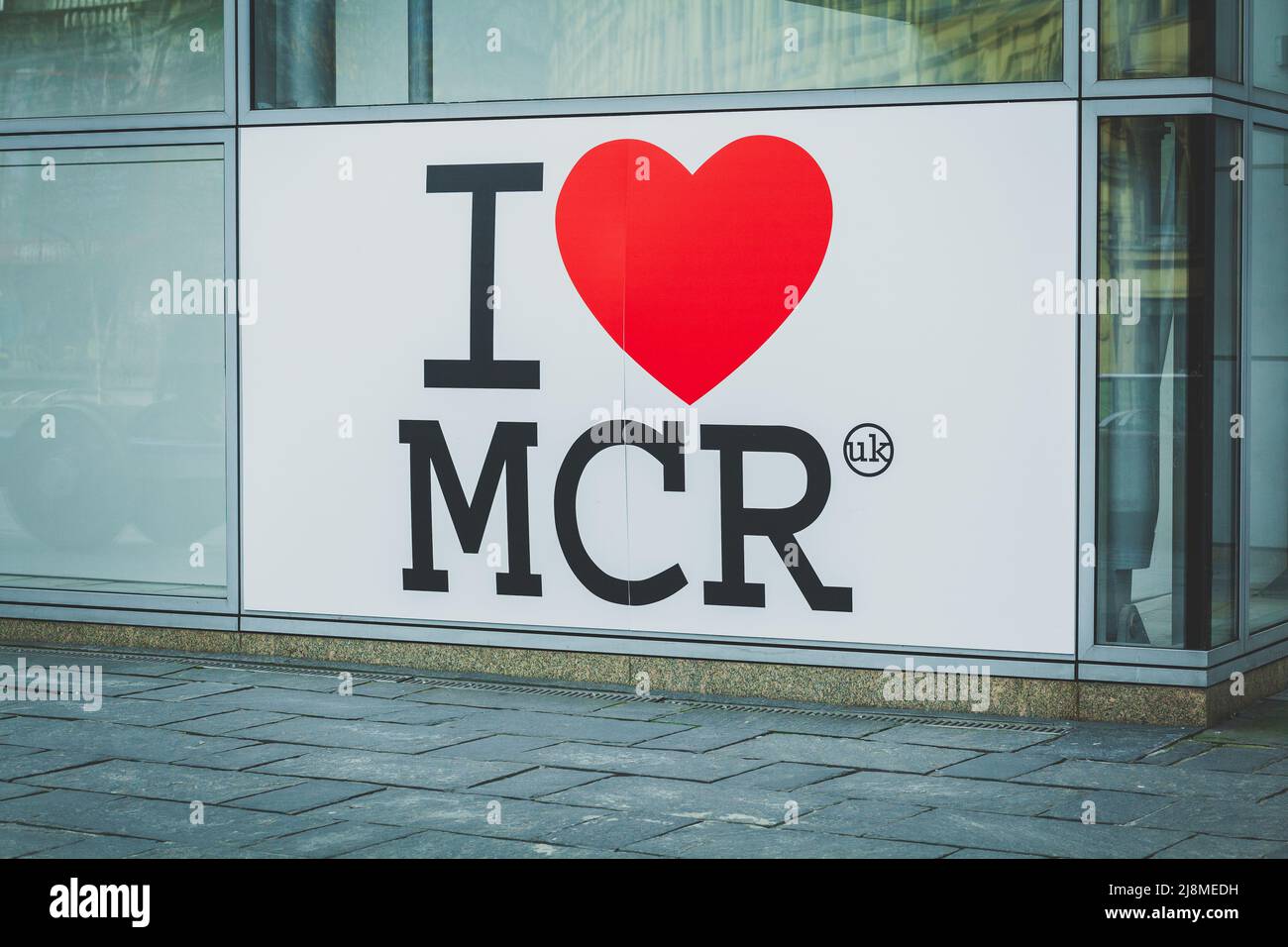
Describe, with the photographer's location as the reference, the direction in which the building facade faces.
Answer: facing the viewer
